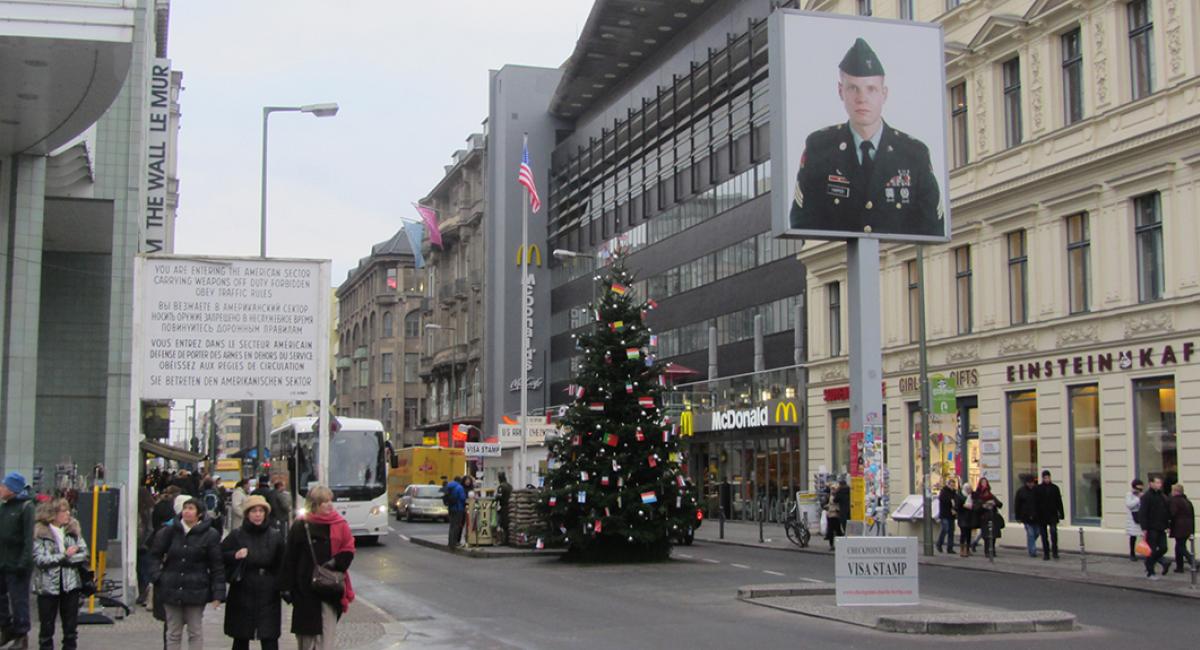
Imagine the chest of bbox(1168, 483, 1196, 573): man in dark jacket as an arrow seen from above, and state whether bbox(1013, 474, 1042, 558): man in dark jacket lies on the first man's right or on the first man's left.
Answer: on the first man's right

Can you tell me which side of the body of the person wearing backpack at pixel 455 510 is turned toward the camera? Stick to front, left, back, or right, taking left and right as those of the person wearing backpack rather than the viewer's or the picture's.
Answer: back

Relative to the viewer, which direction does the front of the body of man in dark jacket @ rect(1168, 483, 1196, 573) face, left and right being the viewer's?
facing to the left of the viewer

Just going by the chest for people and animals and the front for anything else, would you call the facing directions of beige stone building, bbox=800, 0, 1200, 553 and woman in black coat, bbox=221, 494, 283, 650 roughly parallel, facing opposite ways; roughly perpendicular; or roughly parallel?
roughly perpendicular

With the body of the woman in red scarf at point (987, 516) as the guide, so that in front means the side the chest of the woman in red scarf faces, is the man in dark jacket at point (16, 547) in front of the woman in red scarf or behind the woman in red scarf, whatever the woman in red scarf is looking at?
in front

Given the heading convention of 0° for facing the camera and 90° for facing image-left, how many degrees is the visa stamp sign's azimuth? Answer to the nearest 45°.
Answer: approximately 0°

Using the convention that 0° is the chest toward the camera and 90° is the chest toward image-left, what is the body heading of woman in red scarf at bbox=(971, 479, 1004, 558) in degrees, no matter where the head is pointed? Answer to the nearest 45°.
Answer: approximately 0°

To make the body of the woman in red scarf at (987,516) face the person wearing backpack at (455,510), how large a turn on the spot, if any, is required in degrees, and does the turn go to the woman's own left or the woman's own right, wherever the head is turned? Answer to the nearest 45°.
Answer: approximately 90° to the woman's own right

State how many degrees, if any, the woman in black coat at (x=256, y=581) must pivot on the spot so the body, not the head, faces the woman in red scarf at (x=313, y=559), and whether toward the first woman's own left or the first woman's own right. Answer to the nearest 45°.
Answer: approximately 45° to the first woman's own left

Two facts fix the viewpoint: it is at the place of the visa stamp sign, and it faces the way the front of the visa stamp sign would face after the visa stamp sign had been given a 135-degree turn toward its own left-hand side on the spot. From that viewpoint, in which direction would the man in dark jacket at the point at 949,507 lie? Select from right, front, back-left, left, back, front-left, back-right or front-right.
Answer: front-left
